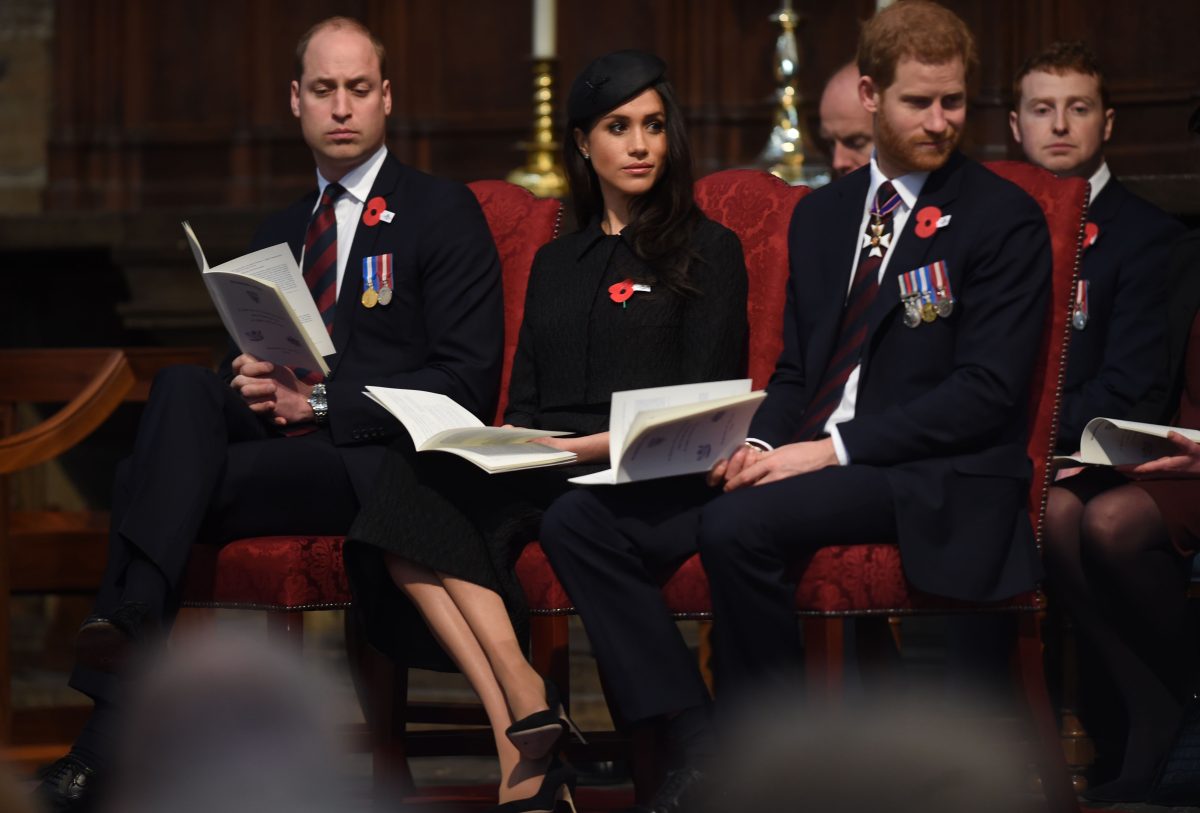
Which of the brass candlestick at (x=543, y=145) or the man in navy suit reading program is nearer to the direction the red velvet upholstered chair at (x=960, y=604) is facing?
the man in navy suit reading program

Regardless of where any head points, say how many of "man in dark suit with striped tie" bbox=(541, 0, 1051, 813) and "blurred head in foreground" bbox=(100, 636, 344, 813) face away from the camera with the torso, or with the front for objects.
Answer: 1

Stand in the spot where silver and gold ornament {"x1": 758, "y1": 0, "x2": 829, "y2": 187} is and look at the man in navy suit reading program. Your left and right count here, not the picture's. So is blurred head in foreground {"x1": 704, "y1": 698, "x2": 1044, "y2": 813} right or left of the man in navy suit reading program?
left

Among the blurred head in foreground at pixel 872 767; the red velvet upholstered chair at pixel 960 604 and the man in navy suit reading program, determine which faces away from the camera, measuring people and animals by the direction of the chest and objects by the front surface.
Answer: the blurred head in foreground

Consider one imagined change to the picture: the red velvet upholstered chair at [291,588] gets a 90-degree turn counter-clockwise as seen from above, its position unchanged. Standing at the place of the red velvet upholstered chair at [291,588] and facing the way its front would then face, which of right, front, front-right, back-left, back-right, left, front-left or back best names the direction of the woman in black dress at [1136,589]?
front-left

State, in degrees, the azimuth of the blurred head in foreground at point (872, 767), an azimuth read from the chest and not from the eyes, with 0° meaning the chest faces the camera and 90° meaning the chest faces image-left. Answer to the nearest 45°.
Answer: approximately 180°

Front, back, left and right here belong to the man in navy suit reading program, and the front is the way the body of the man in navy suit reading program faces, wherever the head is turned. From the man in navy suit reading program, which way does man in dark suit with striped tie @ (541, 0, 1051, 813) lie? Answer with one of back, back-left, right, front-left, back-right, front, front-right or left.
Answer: left

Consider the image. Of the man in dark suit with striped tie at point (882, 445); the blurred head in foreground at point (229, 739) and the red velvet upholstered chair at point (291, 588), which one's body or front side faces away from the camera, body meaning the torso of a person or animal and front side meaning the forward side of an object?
the blurred head in foreground

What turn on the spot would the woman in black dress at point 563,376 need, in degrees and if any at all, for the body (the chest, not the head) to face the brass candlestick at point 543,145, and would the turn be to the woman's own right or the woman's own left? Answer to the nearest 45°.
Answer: approximately 135° to the woman's own right

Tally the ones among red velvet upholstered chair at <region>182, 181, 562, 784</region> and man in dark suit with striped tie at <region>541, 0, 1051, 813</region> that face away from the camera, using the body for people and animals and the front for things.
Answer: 0

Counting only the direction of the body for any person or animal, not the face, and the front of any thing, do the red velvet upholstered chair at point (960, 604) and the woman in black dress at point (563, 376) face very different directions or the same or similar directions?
same or similar directions

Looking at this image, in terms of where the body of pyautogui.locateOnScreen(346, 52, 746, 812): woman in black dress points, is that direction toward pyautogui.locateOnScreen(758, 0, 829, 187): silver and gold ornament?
no

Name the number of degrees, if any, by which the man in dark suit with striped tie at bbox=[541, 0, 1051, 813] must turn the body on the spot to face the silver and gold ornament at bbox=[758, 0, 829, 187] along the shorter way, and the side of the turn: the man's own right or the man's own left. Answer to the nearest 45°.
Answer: approximately 135° to the man's own right

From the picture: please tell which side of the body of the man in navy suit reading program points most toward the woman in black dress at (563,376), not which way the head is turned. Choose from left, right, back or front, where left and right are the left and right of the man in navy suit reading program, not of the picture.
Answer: left

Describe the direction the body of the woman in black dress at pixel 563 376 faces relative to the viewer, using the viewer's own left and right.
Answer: facing the viewer and to the left of the viewer
